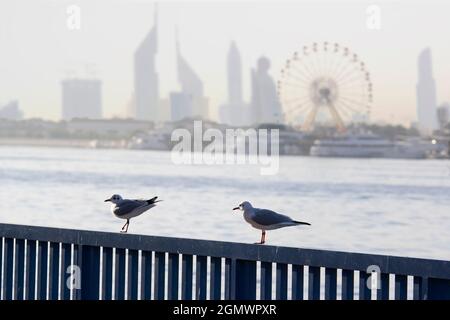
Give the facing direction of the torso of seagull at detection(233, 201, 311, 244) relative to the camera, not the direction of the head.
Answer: to the viewer's left

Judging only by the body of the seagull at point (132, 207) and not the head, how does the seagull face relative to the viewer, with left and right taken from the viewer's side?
facing to the left of the viewer

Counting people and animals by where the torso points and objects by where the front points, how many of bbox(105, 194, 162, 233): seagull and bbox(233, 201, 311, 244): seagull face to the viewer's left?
2

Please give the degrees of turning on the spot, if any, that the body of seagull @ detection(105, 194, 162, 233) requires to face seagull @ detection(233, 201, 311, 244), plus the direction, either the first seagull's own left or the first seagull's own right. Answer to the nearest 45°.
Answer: approximately 135° to the first seagull's own left
